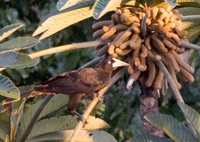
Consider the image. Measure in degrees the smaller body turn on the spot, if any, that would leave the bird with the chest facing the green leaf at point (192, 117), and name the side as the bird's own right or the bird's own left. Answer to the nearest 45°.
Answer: approximately 45° to the bird's own right

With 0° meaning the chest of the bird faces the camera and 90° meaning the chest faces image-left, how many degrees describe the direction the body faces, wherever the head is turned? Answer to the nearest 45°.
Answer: approximately 270°

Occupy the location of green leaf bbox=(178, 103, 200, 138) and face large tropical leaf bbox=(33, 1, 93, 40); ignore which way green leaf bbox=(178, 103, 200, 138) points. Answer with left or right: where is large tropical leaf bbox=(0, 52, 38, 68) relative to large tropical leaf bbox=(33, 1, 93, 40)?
left

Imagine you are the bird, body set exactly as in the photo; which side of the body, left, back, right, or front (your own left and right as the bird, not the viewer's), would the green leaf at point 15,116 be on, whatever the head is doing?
back

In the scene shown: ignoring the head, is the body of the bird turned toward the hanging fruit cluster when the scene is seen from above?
yes
